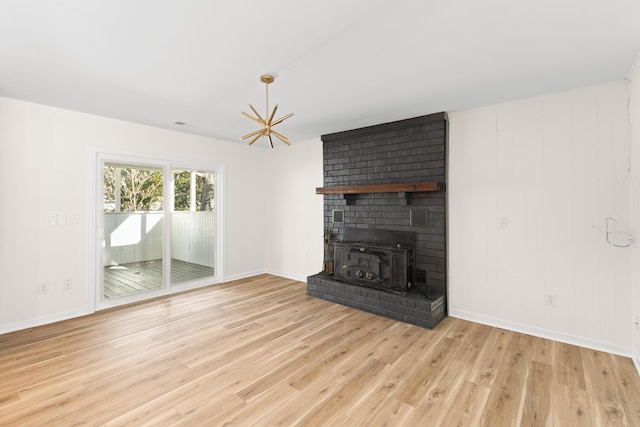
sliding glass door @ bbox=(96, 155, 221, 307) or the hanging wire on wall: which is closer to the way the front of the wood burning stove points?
the sliding glass door

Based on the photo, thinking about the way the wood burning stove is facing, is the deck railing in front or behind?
in front

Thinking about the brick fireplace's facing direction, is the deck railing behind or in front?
in front

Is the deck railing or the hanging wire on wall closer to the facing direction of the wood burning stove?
the deck railing

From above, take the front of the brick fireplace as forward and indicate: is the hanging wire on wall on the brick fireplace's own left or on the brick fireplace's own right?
on the brick fireplace's own left

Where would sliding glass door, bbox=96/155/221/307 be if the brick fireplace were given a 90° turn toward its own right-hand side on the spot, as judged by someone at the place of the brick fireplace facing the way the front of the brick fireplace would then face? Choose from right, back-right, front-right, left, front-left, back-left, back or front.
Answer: front-left

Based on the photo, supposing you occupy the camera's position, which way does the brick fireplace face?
facing the viewer and to the left of the viewer

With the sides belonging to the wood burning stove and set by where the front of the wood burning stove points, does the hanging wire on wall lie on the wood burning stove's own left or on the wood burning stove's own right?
on the wood burning stove's own left
